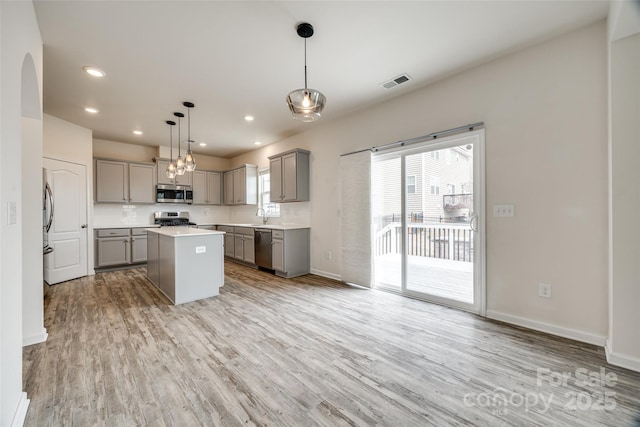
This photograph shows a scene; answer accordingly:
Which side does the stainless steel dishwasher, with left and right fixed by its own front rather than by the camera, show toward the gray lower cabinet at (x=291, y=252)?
left

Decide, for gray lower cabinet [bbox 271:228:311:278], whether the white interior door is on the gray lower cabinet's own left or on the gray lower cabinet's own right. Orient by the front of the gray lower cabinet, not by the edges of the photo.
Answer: on the gray lower cabinet's own right

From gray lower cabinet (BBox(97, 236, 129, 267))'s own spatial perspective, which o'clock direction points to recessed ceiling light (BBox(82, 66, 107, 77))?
The recessed ceiling light is roughly at 12 o'clock from the gray lower cabinet.

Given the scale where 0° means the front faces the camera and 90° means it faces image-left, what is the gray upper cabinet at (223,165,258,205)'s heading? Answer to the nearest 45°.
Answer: approximately 45°

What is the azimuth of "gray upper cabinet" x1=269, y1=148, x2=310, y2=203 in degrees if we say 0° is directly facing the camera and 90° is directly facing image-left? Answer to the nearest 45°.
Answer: approximately 45°

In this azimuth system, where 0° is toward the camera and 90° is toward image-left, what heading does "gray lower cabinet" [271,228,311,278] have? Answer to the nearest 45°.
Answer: approximately 45°

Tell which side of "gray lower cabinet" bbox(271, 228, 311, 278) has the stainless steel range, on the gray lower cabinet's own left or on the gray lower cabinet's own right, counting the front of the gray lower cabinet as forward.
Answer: on the gray lower cabinet's own right

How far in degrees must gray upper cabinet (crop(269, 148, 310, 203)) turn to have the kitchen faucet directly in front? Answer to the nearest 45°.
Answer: approximately 90° to its right
